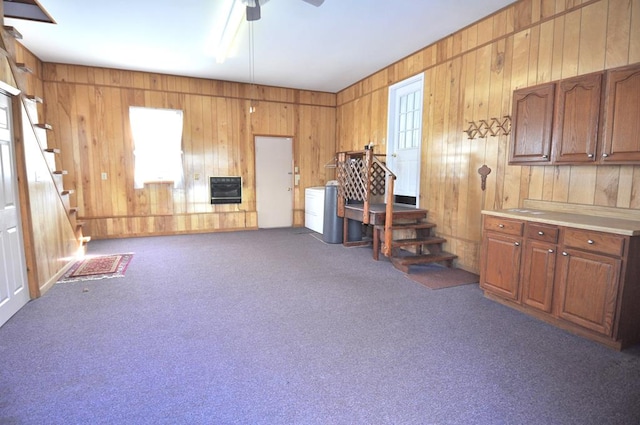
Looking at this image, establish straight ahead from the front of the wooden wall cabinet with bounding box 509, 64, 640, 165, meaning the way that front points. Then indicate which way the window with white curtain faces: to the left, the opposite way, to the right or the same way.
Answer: to the left

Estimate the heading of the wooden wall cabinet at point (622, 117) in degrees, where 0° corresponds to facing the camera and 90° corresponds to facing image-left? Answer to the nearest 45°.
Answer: approximately 45°

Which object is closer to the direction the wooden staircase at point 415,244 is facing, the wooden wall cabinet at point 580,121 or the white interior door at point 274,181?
the wooden wall cabinet

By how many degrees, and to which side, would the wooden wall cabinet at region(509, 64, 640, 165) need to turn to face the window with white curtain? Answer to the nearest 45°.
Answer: approximately 45° to its right

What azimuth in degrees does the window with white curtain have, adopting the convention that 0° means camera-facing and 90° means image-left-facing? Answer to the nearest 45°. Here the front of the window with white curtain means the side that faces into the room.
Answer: approximately 0°

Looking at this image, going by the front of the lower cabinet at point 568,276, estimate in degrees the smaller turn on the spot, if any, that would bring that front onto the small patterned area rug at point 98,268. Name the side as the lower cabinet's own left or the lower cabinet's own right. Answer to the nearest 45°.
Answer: approximately 45° to the lower cabinet's own right

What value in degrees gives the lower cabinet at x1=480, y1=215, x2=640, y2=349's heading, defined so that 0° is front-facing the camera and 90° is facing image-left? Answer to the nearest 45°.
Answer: approximately 45°

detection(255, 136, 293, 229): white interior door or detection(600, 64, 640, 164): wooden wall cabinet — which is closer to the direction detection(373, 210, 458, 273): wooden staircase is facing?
the wooden wall cabinet

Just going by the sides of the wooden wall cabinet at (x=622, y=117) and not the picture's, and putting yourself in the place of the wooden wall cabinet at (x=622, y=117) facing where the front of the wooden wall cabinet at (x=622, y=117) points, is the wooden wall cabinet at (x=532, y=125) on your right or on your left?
on your right

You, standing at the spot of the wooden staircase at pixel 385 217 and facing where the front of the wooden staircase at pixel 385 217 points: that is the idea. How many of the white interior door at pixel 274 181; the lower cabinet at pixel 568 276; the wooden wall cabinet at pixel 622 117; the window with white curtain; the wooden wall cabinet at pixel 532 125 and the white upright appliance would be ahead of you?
3
